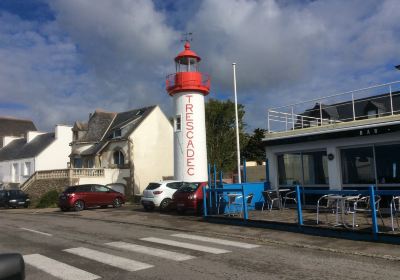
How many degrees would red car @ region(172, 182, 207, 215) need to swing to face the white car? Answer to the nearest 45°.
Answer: approximately 90° to its left

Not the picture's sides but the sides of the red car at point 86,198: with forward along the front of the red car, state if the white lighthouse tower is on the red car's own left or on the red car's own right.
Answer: on the red car's own right
